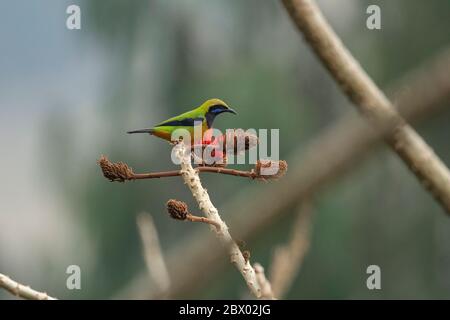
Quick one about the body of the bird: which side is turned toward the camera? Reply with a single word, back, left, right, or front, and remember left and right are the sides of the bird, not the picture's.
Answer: right
